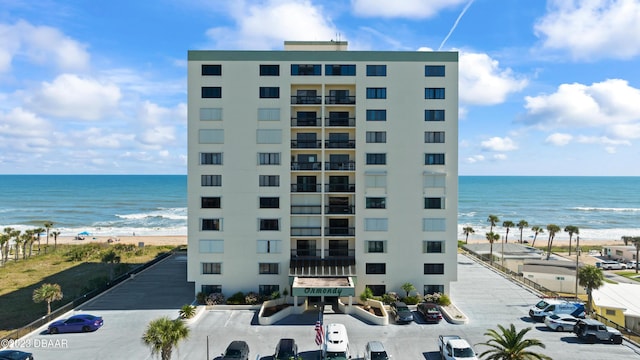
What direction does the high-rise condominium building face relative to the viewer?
toward the camera

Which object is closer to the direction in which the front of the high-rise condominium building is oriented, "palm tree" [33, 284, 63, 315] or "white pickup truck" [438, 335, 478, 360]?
the white pickup truck

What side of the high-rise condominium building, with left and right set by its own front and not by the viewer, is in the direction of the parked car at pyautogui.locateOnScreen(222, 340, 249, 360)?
front

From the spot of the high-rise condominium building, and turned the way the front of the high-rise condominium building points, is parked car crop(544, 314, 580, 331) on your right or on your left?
on your left

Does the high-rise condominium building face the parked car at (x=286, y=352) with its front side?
yes

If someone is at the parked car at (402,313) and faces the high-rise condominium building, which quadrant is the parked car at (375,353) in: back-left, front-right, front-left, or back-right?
back-left
